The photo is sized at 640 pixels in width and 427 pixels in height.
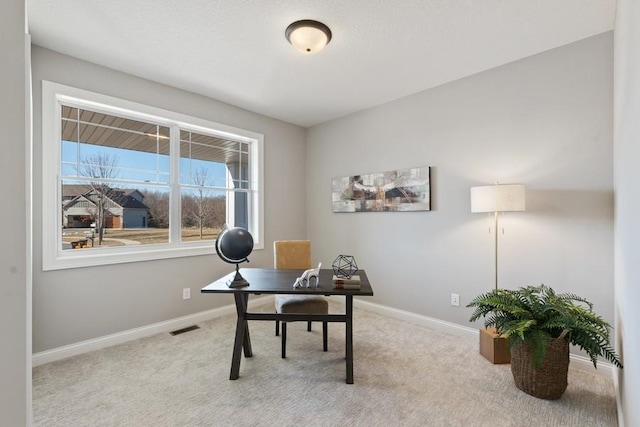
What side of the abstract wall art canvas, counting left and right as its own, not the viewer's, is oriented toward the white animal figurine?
front

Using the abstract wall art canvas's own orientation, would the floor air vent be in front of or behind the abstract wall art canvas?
in front

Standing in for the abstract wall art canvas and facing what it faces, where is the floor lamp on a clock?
The floor lamp is roughly at 9 o'clock from the abstract wall art canvas.

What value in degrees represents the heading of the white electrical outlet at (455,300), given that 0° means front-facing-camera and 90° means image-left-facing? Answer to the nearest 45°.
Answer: approximately 45°

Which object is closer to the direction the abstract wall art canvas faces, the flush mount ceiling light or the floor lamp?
the flush mount ceiling light

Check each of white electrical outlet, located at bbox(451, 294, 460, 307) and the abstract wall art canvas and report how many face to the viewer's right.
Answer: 0

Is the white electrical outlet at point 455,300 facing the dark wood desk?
yes

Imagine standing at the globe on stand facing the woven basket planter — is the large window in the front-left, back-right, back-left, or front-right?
back-left

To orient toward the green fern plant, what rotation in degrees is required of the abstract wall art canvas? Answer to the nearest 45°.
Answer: approximately 90° to its left

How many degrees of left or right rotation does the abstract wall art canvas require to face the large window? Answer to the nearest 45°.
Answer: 0° — it already faces it

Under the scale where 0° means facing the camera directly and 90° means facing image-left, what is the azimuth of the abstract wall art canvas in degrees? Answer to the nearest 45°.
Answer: approximately 45°
